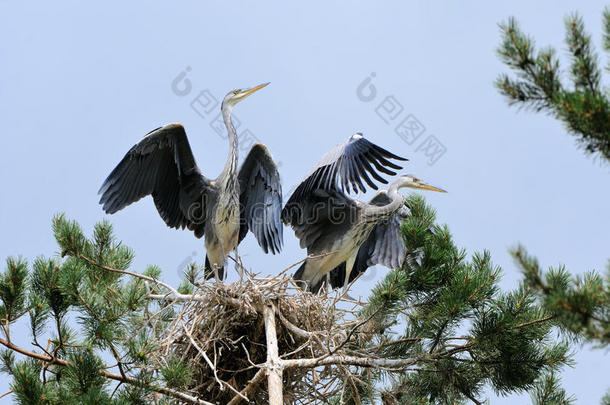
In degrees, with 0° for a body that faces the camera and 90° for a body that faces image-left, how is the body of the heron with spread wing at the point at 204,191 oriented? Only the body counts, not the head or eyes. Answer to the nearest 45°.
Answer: approximately 315°
